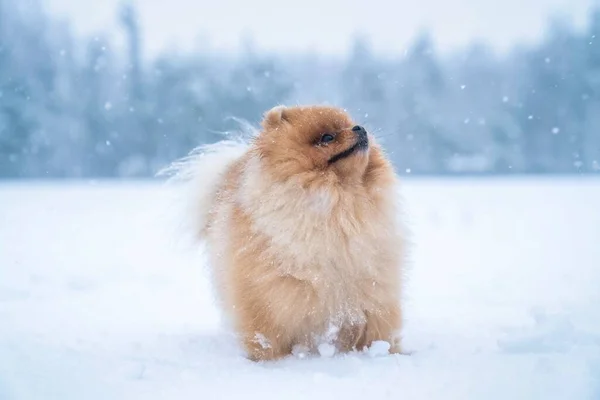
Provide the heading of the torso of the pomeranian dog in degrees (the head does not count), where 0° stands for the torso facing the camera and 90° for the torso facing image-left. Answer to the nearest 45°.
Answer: approximately 315°
